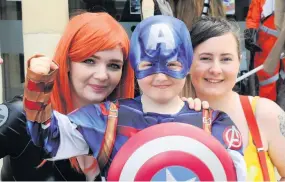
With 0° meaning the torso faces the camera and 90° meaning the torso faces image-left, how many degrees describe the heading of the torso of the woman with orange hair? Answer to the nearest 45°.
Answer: approximately 315°
